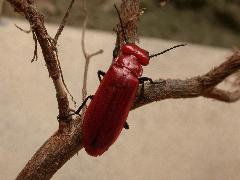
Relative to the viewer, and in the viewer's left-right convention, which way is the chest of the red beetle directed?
facing away from the viewer and to the right of the viewer
